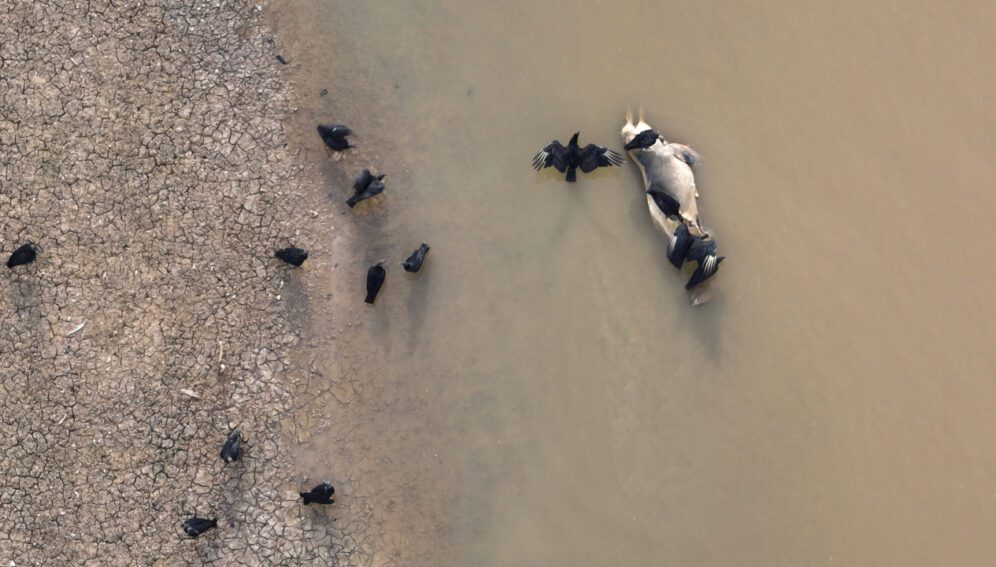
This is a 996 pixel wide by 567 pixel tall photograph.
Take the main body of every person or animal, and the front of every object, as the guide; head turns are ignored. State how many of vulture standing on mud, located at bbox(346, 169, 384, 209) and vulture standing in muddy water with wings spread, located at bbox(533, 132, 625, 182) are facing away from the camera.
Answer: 1

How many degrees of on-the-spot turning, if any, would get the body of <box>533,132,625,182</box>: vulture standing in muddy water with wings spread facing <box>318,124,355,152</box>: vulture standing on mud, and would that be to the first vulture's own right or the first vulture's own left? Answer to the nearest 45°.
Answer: approximately 90° to the first vulture's own left

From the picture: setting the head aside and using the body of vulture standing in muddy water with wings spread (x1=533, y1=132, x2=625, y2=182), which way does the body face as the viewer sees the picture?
away from the camera

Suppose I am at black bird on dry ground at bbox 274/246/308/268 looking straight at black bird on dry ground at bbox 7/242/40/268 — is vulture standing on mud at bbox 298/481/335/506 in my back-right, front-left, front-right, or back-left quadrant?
back-left

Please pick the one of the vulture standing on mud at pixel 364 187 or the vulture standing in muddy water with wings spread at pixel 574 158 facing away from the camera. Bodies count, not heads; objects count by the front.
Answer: the vulture standing in muddy water with wings spread at pixel 574 158
